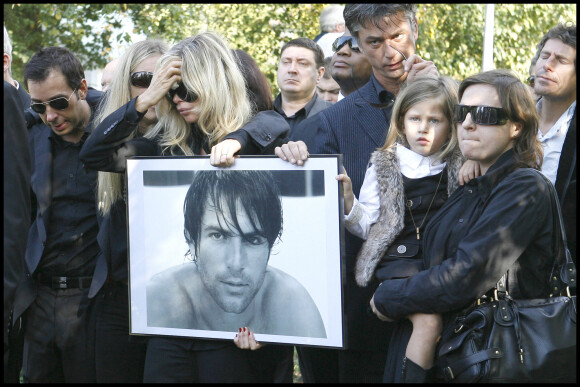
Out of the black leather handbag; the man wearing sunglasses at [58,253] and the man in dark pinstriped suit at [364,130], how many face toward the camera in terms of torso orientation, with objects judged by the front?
3

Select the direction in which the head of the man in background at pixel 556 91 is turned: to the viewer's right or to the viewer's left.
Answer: to the viewer's left

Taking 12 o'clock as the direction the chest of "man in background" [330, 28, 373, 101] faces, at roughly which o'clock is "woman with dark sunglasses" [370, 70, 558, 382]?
The woman with dark sunglasses is roughly at 10 o'clock from the man in background.

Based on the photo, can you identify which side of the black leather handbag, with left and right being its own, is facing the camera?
front

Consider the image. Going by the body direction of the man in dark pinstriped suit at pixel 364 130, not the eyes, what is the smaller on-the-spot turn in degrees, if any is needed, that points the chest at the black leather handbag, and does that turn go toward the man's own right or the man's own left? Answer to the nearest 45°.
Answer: approximately 45° to the man's own left

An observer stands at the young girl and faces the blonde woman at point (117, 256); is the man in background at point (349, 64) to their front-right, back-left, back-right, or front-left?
front-right

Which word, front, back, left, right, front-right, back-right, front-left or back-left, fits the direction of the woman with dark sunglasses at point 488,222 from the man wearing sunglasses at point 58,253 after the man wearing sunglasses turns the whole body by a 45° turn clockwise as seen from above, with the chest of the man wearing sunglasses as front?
left

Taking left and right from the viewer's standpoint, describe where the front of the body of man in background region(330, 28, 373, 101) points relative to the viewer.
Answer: facing the viewer and to the left of the viewer

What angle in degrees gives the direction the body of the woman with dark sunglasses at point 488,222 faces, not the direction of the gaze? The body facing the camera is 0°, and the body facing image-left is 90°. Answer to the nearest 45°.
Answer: approximately 45°

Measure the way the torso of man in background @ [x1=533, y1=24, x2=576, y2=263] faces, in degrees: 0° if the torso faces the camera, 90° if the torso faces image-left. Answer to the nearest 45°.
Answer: approximately 45°

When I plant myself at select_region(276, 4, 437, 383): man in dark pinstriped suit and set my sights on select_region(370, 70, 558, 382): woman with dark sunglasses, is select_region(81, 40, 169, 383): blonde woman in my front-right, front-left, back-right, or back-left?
back-right

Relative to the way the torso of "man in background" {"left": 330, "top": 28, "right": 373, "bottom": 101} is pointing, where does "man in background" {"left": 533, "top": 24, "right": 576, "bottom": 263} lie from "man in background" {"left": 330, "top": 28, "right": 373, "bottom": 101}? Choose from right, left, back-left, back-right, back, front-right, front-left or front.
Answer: left

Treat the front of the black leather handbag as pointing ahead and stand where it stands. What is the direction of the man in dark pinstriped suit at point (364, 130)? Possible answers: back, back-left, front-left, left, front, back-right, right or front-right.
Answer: back-right

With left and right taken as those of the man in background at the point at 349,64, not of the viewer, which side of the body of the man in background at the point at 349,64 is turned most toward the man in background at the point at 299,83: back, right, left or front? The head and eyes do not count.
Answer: right
